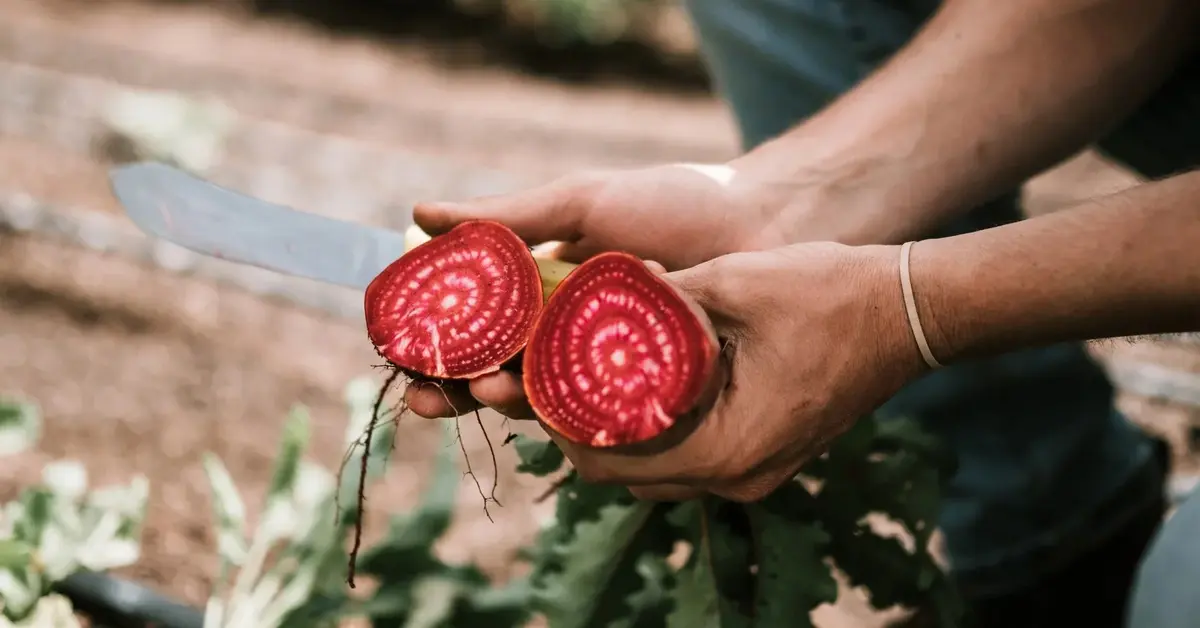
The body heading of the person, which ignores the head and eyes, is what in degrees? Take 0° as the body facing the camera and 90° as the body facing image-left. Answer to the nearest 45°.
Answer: approximately 90°

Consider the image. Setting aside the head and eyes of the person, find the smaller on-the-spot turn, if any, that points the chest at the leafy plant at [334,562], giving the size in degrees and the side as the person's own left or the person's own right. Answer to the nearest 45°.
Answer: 0° — they already face it

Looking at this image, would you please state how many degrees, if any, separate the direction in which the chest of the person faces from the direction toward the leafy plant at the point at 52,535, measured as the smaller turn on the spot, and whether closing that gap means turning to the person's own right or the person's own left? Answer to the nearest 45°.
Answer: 0° — they already face it
